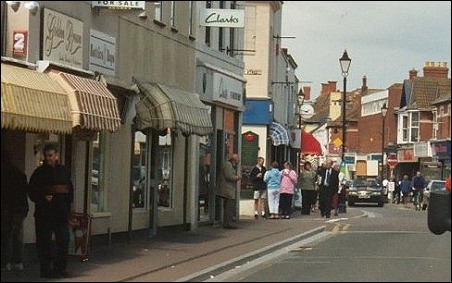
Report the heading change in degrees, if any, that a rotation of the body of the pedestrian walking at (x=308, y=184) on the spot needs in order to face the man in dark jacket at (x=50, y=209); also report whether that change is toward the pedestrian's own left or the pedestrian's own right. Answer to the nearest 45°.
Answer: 0° — they already face them

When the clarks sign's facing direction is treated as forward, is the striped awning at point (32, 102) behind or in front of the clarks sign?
in front

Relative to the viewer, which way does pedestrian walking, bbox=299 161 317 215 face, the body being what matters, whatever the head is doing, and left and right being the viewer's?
facing the viewer

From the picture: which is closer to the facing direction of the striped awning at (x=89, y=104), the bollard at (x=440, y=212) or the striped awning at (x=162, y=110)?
the bollard

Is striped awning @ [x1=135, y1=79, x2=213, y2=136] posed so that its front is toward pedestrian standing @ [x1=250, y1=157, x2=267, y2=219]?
no

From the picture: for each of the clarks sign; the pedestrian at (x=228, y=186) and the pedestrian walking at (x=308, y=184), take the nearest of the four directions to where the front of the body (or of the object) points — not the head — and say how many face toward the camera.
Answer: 2

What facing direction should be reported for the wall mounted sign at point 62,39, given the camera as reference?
facing the viewer and to the right of the viewer

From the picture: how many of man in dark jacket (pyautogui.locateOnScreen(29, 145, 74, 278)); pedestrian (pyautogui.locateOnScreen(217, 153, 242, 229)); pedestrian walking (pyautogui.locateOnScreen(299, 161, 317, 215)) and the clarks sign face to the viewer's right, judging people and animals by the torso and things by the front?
1

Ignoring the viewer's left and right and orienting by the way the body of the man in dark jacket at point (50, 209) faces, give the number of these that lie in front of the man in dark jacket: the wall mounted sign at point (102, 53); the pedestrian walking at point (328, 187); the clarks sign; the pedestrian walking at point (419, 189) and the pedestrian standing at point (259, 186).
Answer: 0

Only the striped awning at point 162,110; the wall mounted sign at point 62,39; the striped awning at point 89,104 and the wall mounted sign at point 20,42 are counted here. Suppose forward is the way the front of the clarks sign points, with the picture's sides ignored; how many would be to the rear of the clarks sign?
0

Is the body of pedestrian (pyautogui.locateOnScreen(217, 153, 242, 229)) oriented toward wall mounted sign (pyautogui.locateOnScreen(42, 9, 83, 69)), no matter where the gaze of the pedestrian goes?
no

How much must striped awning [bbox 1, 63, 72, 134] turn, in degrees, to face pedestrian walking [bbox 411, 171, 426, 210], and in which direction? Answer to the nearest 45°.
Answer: approximately 90° to its left

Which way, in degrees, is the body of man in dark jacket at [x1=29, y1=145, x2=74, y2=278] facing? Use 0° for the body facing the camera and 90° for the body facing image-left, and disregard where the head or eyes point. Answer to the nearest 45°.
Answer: approximately 0°

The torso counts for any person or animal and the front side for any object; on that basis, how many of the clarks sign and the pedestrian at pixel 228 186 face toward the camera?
1

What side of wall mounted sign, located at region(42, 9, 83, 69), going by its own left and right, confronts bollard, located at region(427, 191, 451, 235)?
front

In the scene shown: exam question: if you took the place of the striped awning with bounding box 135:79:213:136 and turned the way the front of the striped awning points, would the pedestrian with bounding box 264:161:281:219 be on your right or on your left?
on your left
